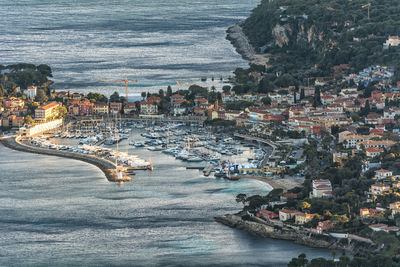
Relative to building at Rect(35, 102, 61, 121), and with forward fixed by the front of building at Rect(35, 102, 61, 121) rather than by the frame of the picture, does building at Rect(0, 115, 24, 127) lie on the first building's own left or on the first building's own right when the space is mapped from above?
on the first building's own right

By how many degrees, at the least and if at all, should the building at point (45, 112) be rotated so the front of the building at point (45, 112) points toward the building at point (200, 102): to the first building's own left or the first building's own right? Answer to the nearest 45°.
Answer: approximately 45° to the first building's own left

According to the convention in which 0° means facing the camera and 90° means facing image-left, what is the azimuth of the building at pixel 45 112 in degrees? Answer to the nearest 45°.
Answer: approximately 315°

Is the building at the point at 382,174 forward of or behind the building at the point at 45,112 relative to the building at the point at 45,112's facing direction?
forward

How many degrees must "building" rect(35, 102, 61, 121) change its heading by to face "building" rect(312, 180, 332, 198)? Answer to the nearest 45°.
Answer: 0° — it already faces it

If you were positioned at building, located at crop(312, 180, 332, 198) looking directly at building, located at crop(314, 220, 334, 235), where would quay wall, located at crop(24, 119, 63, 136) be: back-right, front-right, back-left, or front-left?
back-right

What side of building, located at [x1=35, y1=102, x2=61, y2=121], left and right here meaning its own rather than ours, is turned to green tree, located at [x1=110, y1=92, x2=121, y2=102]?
left

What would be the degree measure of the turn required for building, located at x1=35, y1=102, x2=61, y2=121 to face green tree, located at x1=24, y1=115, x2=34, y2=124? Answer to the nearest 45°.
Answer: approximately 90° to its right
